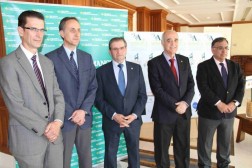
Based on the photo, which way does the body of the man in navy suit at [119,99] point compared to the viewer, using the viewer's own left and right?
facing the viewer

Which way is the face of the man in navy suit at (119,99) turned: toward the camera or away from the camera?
toward the camera

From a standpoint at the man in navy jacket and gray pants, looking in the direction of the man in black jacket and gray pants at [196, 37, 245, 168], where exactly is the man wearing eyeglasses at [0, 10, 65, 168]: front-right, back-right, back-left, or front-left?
back-right

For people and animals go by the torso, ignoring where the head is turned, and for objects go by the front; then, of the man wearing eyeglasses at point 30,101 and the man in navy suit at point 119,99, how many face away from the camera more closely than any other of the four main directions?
0

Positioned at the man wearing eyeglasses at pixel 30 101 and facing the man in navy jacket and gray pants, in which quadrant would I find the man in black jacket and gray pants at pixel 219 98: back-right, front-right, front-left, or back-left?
front-right

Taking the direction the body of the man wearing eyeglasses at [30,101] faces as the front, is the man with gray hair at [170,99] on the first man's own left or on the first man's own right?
on the first man's own left

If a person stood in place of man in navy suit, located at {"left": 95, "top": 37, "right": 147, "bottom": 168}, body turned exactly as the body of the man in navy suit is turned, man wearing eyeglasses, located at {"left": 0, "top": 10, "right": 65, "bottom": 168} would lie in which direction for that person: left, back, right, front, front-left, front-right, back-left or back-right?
front-right

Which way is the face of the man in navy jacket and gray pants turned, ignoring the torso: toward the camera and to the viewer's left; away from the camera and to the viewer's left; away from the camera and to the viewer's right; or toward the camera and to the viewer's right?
toward the camera and to the viewer's right

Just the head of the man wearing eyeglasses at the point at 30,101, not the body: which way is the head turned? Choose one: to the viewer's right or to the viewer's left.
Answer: to the viewer's right

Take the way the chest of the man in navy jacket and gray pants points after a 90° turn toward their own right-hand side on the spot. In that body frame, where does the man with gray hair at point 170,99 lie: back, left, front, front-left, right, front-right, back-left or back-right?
back-left

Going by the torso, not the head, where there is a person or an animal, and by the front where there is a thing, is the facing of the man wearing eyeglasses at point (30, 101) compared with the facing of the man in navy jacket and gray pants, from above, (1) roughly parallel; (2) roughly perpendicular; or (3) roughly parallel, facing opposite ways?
roughly parallel

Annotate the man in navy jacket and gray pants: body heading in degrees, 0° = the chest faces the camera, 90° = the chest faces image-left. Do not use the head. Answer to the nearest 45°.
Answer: approximately 315°

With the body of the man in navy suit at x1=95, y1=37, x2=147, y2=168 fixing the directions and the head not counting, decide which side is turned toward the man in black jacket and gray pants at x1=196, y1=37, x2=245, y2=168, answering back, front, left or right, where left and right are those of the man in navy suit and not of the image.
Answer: left

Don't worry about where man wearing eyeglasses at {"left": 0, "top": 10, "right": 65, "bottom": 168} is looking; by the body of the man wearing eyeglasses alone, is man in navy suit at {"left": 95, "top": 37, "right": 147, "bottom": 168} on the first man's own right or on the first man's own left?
on the first man's own left
